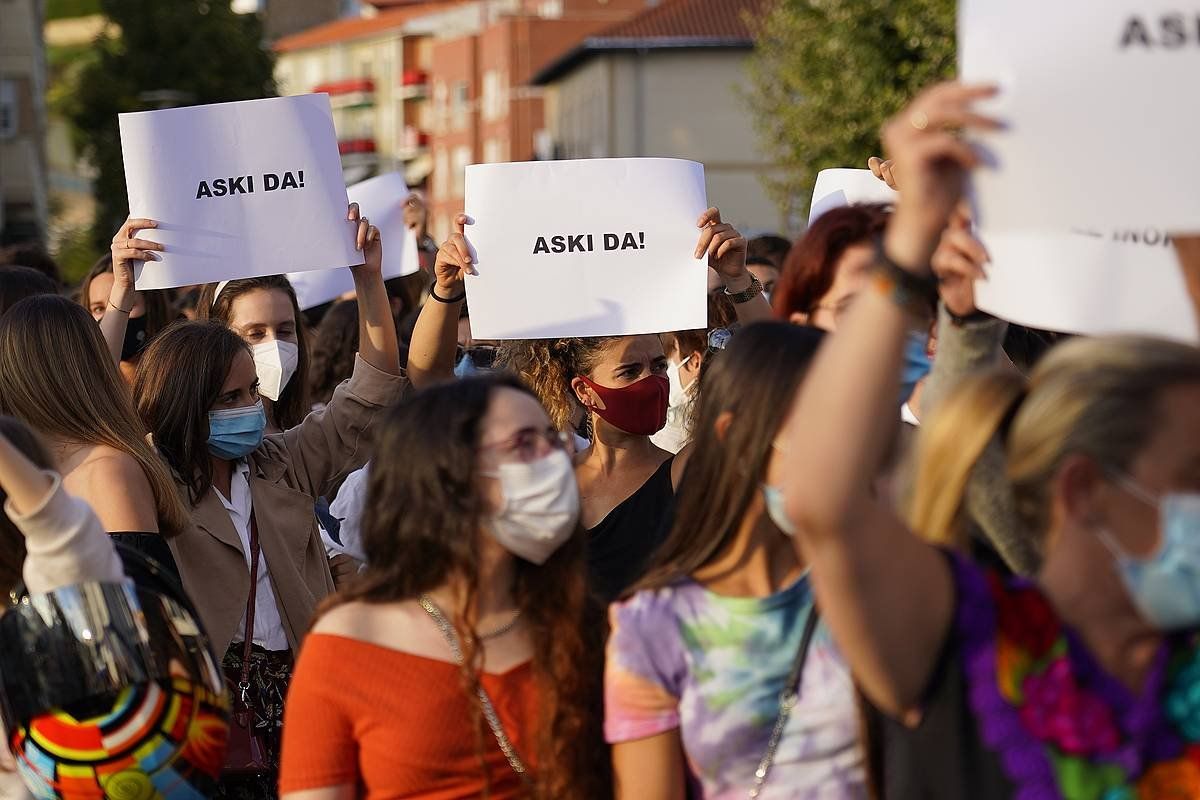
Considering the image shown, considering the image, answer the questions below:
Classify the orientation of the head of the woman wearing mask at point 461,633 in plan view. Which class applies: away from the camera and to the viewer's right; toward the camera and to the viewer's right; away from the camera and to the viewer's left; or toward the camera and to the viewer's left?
toward the camera and to the viewer's right

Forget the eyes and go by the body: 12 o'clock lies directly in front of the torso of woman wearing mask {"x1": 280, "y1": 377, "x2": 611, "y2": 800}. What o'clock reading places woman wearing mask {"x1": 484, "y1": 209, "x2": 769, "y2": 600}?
woman wearing mask {"x1": 484, "y1": 209, "x2": 769, "y2": 600} is roughly at 8 o'clock from woman wearing mask {"x1": 280, "y1": 377, "x2": 611, "y2": 800}.

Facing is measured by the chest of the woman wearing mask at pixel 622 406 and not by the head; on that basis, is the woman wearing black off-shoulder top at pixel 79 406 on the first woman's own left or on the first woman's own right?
on the first woman's own right

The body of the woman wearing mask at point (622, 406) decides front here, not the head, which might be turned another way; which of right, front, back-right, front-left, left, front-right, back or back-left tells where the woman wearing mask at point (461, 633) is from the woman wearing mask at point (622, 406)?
front-right

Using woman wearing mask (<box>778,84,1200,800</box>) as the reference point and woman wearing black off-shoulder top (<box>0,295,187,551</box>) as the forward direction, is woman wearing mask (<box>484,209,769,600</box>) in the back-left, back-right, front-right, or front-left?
front-right

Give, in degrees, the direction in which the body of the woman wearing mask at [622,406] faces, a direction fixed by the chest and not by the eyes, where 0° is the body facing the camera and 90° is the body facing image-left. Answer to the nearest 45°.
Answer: approximately 315°

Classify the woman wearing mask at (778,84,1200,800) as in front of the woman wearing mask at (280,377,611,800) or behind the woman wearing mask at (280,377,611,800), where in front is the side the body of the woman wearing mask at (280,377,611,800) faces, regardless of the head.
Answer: in front

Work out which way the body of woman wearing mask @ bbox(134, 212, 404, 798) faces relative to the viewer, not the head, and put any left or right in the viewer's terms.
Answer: facing the viewer and to the right of the viewer
